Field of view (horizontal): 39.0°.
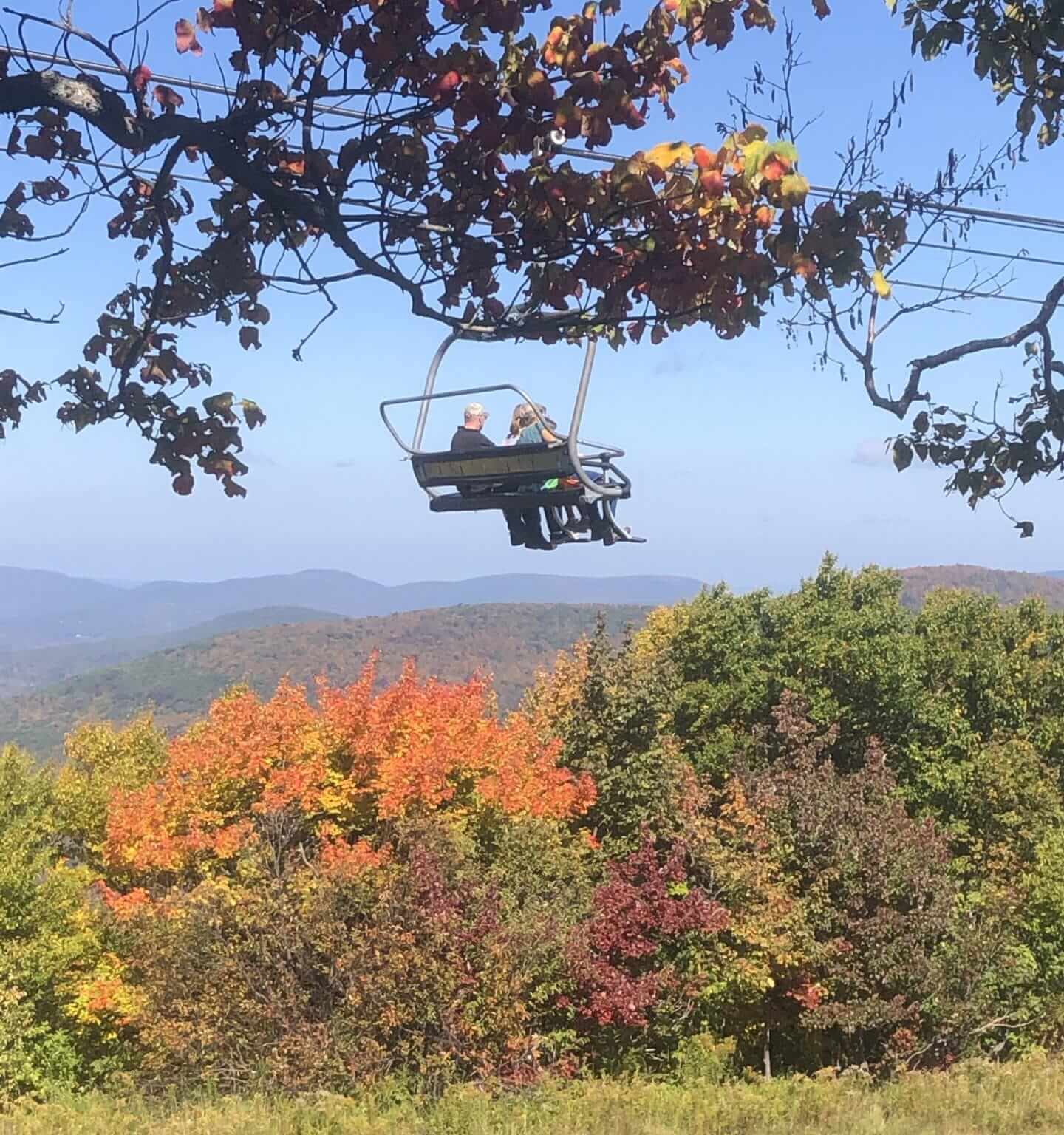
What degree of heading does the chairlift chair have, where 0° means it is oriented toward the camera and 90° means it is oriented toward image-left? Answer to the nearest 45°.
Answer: approximately 225°
